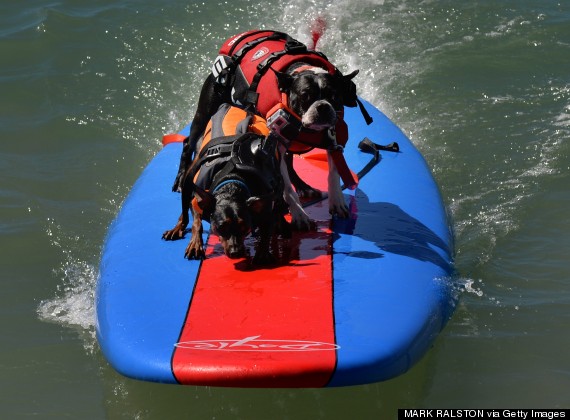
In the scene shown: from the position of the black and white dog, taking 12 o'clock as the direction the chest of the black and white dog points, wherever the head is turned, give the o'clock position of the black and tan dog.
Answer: The black and tan dog is roughly at 3 o'clock from the black and white dog.

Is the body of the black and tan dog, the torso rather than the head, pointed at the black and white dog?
no

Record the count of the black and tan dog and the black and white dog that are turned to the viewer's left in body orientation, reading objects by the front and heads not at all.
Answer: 0

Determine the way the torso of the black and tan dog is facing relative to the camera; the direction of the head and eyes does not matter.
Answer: toward the camera

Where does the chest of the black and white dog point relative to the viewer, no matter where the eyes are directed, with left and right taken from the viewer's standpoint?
facing the viewer and to the right of the viewer
